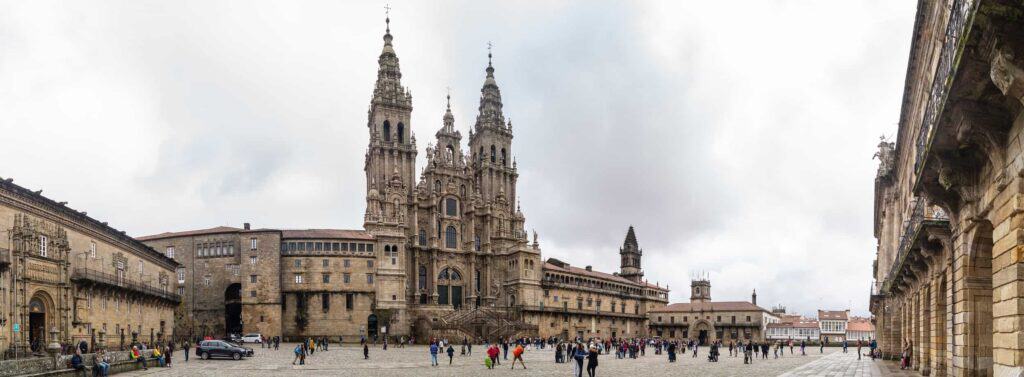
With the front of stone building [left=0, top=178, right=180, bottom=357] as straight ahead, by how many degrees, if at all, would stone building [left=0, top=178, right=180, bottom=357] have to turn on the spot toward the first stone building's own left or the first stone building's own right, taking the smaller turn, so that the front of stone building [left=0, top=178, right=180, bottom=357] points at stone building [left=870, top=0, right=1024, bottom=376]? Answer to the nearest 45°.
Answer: approximately 45° to the first stone building's own right

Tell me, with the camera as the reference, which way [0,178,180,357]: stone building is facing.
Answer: facing the viewer and to the right of the viewer

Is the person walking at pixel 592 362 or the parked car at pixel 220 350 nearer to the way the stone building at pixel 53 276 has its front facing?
the person walking
